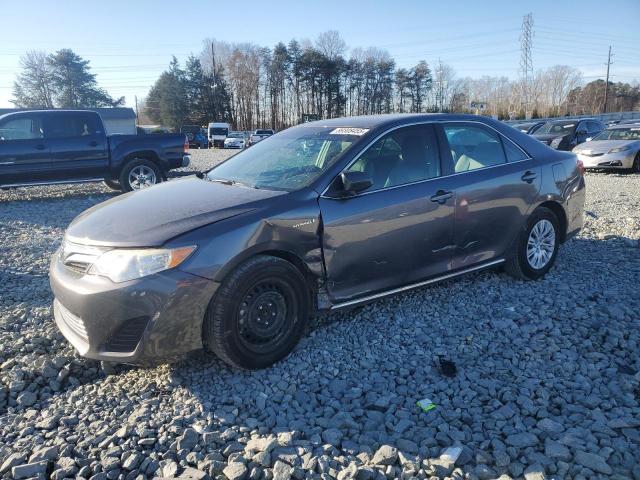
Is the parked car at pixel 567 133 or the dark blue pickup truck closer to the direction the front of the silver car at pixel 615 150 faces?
the dark blue pickup truck

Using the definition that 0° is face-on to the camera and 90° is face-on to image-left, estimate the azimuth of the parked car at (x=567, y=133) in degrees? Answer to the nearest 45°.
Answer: approximately 45°

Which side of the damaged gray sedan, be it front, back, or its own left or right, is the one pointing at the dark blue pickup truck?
right

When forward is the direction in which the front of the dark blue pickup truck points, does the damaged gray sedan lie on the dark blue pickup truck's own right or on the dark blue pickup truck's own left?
on the dark blue pickup truck's own left

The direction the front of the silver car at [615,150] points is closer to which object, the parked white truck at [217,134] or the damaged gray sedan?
the damaged gray sedan

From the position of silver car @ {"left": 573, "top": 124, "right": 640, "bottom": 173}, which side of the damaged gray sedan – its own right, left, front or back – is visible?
back

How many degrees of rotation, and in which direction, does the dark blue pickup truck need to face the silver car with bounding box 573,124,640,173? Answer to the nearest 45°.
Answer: approximately 180°

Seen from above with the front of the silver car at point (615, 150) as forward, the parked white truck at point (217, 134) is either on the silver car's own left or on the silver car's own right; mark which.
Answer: on the silver car's own right

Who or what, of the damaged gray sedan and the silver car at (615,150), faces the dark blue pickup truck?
the silver car

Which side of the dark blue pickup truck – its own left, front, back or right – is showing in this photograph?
left
